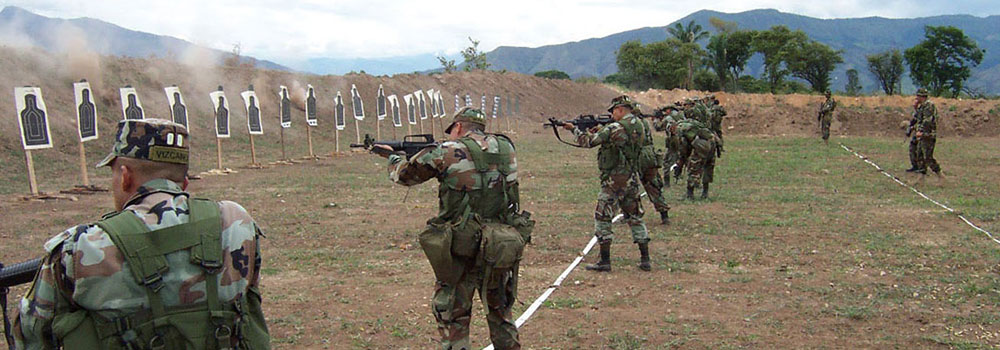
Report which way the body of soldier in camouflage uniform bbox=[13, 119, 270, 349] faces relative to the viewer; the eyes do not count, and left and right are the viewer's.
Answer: facing away from the viewer and to the left of the viewer

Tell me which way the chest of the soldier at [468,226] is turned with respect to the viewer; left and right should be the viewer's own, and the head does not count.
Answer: facing away from the viewer and to the left of the viewer

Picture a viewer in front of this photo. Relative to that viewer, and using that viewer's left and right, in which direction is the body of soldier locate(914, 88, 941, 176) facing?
facing to the left of the viewer

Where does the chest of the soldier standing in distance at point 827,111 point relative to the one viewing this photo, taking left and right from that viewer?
facing the viewer

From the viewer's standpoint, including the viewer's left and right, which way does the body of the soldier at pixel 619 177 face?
facing to the left of the viewer

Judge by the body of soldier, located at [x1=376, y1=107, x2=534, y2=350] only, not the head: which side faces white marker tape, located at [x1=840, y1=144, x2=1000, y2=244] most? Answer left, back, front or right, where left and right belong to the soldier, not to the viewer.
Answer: right
